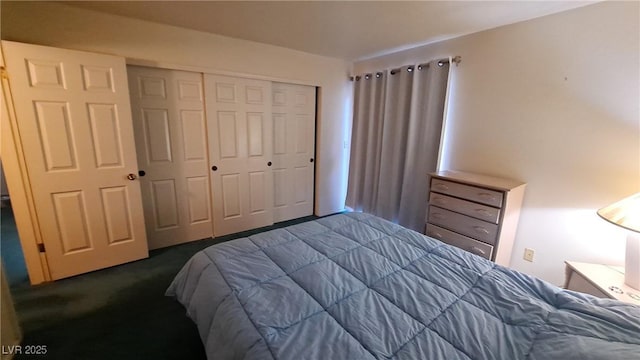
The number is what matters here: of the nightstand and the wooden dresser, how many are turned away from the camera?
0

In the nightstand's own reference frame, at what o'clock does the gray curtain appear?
The gray curtain is roughly at 2 o'clock from the nightstand.

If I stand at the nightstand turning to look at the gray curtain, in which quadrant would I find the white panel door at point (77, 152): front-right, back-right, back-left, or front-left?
front-left

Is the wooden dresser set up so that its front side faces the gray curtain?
no

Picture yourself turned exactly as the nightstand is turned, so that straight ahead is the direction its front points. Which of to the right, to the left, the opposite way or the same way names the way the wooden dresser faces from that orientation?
the same way

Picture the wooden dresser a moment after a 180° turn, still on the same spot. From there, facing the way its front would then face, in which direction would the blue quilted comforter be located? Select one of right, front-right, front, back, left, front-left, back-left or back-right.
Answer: back-right

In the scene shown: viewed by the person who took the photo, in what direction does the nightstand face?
facing the viewer and to the left of the viewer

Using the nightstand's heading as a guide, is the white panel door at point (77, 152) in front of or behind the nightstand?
in front

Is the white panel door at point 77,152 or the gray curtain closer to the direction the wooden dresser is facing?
the white panel door

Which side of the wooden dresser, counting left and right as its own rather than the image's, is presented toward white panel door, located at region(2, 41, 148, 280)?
front

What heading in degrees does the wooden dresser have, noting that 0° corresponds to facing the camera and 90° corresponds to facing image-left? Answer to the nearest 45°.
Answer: approximately 45°
